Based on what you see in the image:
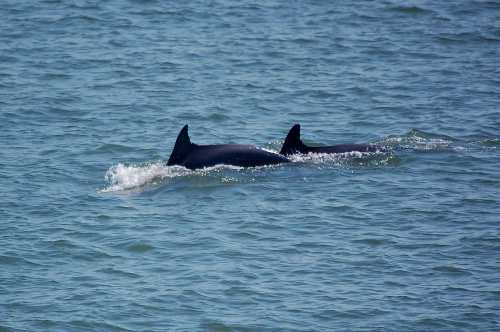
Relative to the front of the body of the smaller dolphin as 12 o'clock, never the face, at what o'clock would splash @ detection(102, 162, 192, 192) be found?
The splash is roughly at 11 o'clock from the smaller dolphin.

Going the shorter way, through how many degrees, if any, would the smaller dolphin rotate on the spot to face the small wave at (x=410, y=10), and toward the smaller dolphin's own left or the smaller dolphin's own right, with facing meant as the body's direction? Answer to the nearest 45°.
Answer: approximately 90° to the smaller dolphin's own right

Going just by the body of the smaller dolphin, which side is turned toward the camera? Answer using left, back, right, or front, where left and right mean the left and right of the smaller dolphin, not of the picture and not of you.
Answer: left

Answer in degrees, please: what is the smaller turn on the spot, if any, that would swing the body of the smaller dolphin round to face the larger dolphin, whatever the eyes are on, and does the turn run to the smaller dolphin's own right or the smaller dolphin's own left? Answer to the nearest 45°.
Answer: approximately 45° to the smaller dolphin's own left

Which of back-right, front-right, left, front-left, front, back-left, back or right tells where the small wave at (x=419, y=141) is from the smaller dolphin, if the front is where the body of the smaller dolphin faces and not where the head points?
back-right
